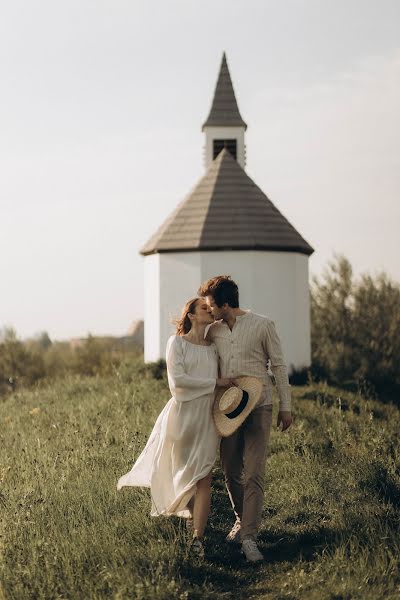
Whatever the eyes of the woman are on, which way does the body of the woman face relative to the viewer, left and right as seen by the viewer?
facing the viewer and to the right of the viewer

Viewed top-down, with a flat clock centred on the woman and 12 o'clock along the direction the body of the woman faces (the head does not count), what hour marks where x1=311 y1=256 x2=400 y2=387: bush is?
The bush is roughly at 8 o'clock from the woman.

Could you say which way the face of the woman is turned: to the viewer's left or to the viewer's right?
to the viewer's right
